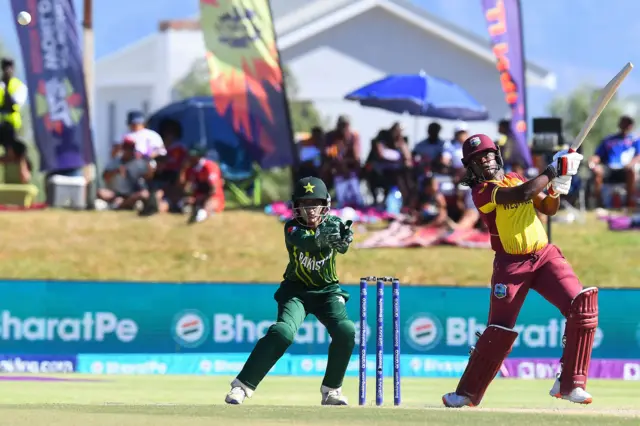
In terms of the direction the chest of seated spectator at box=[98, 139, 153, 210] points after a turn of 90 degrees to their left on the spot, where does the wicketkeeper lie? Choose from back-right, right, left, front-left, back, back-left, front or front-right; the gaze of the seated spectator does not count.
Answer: right

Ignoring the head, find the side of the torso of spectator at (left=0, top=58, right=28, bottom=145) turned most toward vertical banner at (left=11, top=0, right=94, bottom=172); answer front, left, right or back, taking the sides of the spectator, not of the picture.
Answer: left

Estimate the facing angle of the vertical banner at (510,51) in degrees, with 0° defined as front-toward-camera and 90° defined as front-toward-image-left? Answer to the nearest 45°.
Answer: approximately 0°

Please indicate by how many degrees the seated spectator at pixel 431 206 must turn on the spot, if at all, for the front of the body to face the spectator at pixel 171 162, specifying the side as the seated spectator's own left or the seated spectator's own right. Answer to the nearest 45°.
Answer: approximately 90° to the seated spectator's own right

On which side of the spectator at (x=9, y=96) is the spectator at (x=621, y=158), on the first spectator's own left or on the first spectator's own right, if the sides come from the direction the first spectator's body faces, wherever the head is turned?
on the first spectator's own left

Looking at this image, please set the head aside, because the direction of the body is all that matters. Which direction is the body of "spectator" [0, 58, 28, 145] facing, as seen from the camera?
toward the camera

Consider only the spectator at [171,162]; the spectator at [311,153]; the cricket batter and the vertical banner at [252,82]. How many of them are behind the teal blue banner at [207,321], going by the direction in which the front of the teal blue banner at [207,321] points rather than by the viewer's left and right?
3

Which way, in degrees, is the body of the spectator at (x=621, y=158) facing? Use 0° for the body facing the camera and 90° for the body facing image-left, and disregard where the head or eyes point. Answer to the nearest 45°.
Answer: approximately 0°

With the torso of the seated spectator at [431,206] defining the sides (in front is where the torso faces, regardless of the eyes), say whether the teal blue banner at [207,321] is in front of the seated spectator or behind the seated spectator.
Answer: in front

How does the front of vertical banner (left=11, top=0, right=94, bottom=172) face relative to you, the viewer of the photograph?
facing the viewer

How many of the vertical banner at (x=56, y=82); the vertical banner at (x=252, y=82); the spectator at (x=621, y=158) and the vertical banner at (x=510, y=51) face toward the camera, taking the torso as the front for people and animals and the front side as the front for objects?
4
